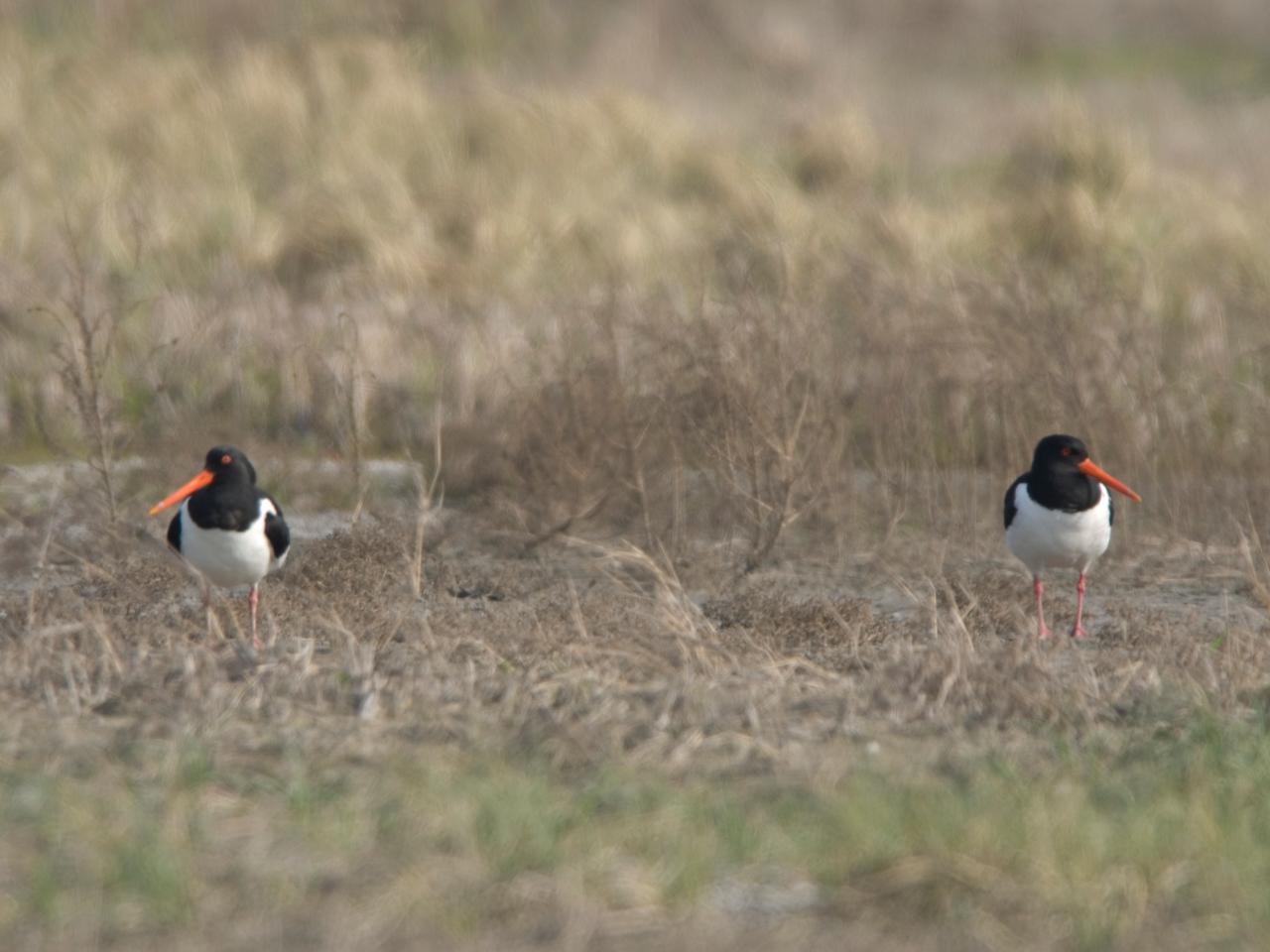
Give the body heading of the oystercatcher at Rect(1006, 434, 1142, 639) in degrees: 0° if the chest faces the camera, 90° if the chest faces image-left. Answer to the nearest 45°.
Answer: approximately 0°

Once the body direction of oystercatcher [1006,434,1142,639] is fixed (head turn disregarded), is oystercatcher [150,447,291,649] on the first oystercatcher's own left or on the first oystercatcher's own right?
on the first oystercatcher's own right
